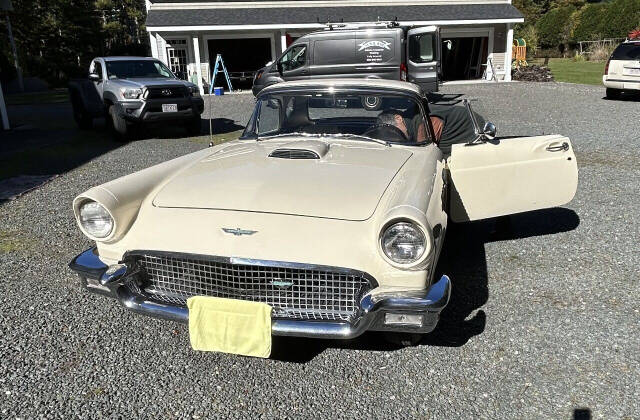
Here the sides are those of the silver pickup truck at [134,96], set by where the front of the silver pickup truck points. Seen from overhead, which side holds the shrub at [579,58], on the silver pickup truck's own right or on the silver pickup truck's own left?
on the silver pickup truck's own left

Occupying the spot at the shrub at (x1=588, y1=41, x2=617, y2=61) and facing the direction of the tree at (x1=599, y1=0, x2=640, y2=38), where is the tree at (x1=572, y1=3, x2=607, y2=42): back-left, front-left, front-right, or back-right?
front-left

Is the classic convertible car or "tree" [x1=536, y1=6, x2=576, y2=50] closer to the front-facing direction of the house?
the classic convertible car

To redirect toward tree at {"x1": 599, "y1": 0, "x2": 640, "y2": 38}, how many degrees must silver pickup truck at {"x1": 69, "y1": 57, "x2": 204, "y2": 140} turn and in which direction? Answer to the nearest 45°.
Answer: approximately 90° to its left

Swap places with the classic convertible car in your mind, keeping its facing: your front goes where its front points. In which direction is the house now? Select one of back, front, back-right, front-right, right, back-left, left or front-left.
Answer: back-right

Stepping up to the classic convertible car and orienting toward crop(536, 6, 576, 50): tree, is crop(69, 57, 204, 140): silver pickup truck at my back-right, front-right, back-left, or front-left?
front-left

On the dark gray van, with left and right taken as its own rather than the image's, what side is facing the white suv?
back

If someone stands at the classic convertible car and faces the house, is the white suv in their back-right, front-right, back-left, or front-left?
front-right

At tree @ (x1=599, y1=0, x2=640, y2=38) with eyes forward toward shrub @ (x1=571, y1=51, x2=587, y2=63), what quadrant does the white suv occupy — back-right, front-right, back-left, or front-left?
front-left

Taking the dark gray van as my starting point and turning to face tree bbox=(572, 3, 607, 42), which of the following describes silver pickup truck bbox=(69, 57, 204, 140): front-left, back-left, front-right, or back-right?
back-left

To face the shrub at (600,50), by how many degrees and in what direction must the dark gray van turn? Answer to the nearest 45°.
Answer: approximately 135° to its right

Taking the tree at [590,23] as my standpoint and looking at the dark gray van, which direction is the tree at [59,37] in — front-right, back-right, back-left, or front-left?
front-right

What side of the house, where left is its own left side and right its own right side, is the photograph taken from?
front

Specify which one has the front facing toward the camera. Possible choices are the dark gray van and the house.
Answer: the house

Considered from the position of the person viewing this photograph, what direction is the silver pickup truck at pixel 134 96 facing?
facing the viewer and to the right of the viewer

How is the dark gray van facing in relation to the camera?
to the viewer's left

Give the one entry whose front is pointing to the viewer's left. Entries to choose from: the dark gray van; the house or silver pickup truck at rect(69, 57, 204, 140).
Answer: the dark gray van

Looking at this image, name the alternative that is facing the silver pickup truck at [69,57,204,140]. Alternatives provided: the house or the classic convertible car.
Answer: the house

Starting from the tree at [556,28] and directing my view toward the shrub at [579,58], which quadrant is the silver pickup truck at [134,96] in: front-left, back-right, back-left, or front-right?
front-right
